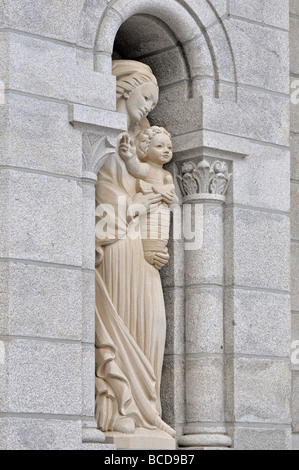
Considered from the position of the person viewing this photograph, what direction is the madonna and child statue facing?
facing the viewer and to the right of the viewer

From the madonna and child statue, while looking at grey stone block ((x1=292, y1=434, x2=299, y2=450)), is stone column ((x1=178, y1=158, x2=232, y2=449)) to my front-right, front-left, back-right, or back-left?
front-right

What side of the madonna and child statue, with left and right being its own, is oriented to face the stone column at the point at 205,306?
left

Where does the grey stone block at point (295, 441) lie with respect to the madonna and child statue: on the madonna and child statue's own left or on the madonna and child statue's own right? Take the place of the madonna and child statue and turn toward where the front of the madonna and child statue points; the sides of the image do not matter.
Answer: on the madonna and child statue's own left
